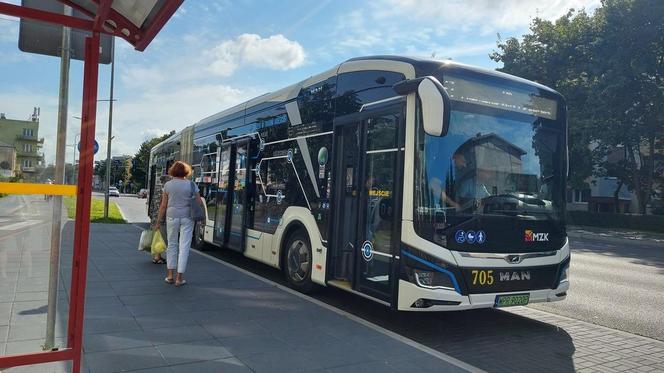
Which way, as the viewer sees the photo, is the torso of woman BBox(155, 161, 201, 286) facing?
away from the camera

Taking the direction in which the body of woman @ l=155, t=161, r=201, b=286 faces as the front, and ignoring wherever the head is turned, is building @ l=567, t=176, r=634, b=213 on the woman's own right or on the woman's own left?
on the woman's own right

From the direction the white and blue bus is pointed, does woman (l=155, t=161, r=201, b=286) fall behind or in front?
behind

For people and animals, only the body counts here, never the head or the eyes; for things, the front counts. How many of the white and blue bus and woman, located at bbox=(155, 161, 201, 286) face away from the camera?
1

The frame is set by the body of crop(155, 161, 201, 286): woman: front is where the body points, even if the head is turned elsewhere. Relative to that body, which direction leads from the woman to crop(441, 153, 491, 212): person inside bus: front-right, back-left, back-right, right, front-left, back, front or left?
back-right

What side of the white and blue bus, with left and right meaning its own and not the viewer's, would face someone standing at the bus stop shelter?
right

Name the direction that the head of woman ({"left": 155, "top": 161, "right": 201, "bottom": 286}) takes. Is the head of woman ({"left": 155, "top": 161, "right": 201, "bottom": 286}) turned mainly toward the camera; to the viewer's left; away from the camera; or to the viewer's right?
away from the camera

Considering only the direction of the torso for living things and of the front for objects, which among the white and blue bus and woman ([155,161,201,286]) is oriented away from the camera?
the woman

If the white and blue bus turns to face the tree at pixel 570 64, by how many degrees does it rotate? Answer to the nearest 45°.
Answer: approximately 90° to its left

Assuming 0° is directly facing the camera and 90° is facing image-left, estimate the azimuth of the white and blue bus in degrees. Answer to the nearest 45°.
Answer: approximately 315°

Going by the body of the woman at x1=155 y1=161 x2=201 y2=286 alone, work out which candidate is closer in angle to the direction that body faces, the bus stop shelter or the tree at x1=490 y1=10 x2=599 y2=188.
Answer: the tree
